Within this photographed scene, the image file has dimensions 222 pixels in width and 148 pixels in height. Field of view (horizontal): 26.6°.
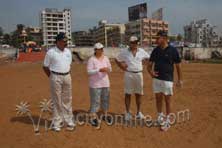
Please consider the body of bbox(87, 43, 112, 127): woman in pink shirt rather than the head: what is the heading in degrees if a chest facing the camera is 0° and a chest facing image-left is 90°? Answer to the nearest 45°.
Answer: approximately 0°

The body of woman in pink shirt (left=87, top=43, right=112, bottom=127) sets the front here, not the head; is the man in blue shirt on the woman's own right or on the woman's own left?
on the woman's own left

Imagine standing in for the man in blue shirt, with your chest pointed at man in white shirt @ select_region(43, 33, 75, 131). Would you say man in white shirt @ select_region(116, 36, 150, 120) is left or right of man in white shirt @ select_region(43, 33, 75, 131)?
right

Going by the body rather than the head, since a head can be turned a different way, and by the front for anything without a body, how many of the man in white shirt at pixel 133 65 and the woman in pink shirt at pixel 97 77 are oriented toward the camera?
2

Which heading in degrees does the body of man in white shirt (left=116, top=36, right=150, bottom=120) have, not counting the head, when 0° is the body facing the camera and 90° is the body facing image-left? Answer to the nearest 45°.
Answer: approximately 0°

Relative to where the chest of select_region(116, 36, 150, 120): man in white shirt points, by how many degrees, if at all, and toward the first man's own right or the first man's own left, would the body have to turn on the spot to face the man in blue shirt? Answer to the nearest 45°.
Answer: approximately 45° to the first man's own left

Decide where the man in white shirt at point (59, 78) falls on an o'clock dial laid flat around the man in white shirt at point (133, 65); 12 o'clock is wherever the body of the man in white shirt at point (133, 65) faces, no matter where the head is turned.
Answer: the man in white shirt at point (59, 78) is roughly at 2 o'clock from the man in white shirt at point (133, 65).
